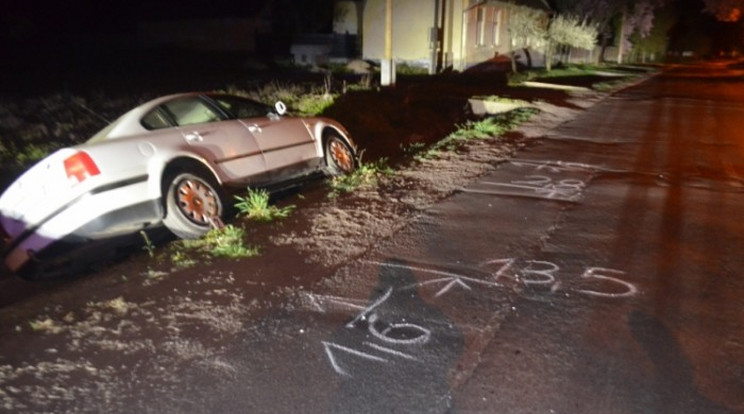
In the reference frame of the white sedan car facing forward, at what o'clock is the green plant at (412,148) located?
The green plant is roughly at 12 o'clock from the white sedan car.

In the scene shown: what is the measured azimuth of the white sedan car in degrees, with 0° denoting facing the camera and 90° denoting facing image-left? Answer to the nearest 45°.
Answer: approximately 225°

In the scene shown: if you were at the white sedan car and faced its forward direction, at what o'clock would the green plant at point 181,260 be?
The green plant is roughly at 4 o'clock from the white sedan car.

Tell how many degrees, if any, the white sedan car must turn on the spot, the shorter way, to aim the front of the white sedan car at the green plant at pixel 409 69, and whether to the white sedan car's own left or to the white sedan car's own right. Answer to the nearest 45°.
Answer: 0° — it already faces it
